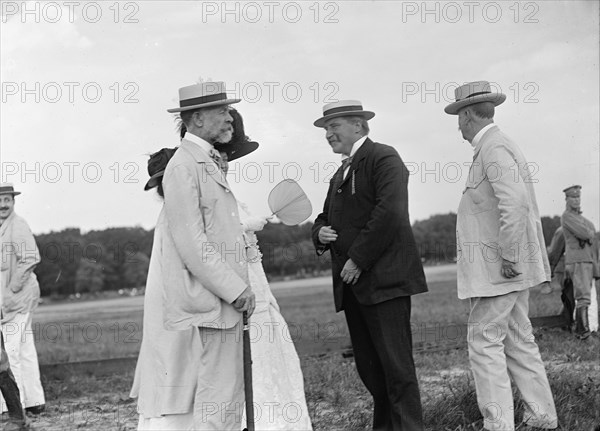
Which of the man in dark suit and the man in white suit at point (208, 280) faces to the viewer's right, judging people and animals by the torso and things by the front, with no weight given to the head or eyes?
the man in white suit

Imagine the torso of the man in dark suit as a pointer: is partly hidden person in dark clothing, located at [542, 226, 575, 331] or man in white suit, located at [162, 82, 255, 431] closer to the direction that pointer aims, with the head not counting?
the man in white suit

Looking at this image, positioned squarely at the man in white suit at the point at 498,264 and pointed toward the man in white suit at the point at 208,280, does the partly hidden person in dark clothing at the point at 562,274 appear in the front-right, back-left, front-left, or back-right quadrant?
back-right

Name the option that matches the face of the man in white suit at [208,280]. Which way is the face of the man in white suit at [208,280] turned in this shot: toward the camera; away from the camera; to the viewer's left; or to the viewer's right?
to the viewer's right

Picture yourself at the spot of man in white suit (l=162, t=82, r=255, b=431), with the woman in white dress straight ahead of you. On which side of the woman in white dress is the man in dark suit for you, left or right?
right

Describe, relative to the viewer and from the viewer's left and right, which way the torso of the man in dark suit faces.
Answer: facing the viewer and to the left of the viewer

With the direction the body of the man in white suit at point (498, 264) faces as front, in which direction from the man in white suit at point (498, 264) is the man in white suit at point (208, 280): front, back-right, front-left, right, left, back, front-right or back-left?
front-left

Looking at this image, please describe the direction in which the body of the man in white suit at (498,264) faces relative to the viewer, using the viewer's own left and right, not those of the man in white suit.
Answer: facing to the left of the viewer

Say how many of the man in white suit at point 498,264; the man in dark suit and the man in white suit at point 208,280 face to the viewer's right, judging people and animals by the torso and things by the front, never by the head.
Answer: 1

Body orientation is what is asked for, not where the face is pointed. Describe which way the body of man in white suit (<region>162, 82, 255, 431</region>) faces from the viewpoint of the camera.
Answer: to the viewer's right

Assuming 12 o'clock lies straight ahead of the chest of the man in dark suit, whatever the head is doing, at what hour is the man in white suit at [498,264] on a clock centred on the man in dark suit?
The man in white suit is roughly at 7 o'clock from the man in dark suit.

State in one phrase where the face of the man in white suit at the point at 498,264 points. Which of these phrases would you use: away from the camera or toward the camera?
away from the camera

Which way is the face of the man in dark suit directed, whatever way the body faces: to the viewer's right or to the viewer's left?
to the viewer's left

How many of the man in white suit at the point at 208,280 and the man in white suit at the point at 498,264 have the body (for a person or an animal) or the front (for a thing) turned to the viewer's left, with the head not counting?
1

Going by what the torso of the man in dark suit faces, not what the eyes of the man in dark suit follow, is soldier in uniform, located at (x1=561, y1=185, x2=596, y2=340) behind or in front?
behind
